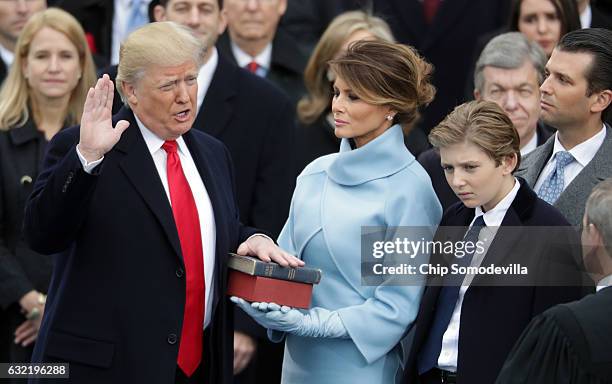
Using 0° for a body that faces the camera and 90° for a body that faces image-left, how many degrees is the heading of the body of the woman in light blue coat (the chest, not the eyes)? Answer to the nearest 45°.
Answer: approximately 45°

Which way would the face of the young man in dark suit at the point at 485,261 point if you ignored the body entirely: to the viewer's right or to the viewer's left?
to the viewer's left

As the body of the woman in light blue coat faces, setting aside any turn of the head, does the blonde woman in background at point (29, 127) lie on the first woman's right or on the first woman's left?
on the first woman's right

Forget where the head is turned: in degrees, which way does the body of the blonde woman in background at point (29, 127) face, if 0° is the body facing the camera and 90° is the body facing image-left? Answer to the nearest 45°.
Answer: approximately 0°

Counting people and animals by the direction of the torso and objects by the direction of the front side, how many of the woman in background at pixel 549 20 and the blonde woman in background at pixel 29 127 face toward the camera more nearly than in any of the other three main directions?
2

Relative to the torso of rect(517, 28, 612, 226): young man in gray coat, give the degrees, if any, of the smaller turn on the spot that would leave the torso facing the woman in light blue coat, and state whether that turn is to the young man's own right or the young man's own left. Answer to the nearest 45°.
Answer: approximately 45° to the young man's own right
